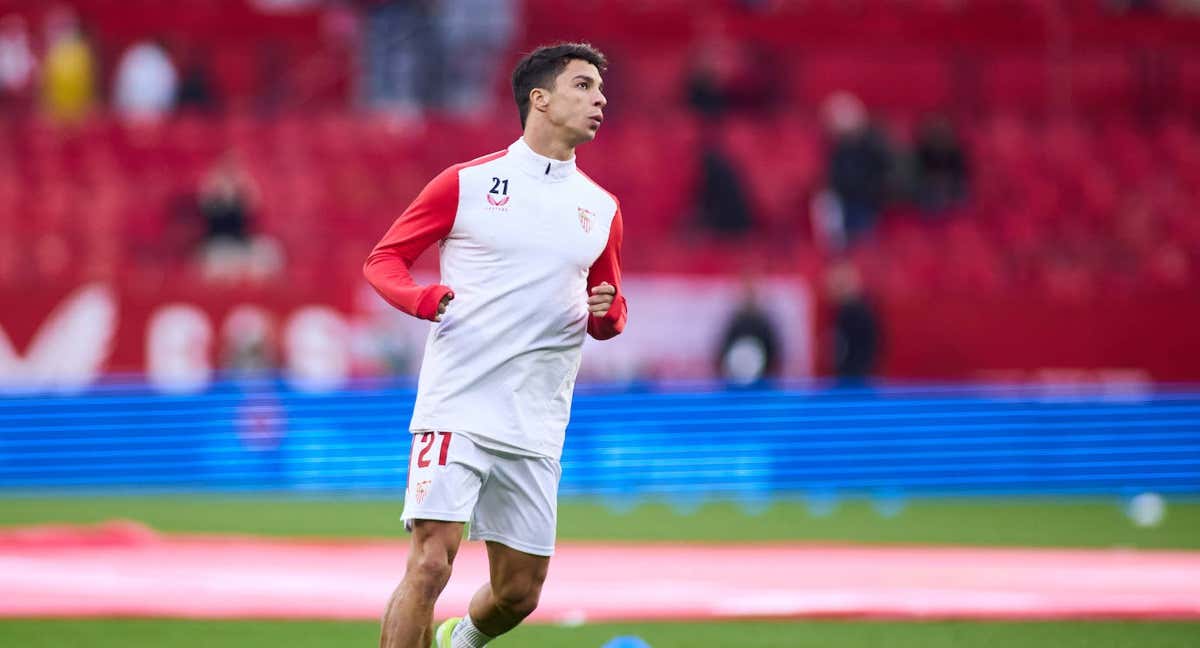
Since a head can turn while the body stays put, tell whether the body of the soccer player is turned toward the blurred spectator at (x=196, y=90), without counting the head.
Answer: no

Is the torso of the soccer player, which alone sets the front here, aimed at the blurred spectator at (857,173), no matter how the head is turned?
no

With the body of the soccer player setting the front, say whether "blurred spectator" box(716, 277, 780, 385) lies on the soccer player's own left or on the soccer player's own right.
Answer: on the soccer player's own left

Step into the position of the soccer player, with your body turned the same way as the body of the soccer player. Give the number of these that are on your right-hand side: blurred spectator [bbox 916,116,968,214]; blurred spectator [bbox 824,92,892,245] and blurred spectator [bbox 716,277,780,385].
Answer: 0

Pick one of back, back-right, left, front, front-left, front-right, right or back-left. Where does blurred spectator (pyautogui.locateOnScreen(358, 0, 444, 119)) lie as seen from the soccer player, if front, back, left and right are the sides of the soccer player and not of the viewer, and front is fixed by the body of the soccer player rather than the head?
back-left

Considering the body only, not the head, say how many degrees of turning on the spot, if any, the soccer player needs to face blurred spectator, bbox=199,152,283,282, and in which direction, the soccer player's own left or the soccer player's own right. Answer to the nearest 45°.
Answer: approximately 135° to the soccer player's own left

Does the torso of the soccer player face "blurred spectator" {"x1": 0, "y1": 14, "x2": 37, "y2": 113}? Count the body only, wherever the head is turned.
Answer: no

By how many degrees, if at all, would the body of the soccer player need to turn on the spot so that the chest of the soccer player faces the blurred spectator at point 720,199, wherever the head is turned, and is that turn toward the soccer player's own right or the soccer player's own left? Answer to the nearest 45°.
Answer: approximately 135° to the soccer player's own left

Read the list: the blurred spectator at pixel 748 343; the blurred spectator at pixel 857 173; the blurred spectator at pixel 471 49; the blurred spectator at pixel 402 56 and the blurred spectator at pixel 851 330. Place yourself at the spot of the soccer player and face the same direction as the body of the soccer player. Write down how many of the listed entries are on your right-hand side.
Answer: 0

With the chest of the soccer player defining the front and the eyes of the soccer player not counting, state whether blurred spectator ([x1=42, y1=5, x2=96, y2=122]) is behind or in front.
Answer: behind

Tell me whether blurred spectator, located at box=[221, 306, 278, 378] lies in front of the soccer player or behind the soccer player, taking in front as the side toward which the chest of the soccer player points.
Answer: behind

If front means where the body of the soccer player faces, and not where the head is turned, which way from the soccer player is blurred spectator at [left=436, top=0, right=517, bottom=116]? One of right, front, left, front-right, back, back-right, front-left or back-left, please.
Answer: back-left

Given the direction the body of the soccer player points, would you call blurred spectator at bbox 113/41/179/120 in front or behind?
behind

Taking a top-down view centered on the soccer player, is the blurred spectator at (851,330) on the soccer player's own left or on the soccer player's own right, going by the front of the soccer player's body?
on the soccer player's own left
